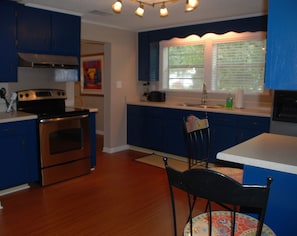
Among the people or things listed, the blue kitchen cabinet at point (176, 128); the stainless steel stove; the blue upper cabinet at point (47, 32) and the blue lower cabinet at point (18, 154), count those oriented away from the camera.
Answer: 0

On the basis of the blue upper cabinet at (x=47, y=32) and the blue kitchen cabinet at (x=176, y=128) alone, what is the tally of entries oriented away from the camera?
0

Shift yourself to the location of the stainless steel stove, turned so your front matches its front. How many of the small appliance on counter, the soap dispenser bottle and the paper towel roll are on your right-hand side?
0

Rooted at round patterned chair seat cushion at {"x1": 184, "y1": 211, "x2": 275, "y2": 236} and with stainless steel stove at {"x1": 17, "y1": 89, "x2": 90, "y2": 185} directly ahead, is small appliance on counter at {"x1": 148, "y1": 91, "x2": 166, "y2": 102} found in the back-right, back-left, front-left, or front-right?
front-right

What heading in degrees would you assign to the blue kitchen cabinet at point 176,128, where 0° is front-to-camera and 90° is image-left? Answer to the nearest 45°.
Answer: approximately 45°

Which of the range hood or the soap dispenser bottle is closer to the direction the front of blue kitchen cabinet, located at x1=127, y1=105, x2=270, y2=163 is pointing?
the range hood

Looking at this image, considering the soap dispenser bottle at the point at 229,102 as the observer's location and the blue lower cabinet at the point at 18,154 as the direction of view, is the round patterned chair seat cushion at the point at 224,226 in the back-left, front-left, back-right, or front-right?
front-left

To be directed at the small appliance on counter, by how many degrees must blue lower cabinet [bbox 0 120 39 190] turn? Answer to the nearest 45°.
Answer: approximately 90° to its left

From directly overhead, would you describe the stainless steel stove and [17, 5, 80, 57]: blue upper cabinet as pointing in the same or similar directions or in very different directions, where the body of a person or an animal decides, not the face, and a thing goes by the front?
same or similar directions

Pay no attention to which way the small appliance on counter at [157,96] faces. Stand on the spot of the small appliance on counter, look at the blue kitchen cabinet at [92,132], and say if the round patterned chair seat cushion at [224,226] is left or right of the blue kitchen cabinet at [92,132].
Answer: left

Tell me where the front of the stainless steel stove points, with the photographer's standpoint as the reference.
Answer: facing the viewer and to the right of the viewer

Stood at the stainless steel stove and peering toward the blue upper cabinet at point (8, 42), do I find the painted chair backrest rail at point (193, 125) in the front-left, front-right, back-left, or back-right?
back-left

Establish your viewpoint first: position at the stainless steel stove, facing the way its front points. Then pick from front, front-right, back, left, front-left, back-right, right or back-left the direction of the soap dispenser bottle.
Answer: front-left
